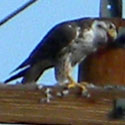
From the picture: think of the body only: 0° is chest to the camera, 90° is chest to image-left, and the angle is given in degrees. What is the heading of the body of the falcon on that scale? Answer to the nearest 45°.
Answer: approximately 270°
